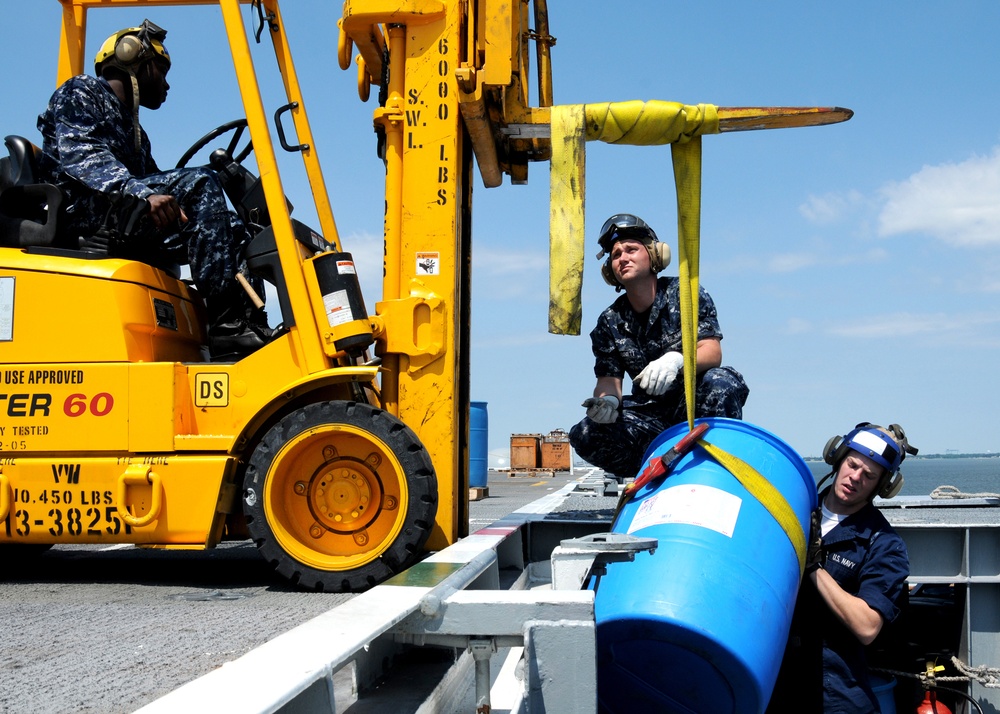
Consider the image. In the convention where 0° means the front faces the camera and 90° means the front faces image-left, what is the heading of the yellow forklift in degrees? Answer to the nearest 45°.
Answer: approximately 270°

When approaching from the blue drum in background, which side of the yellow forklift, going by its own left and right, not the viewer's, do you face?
left
